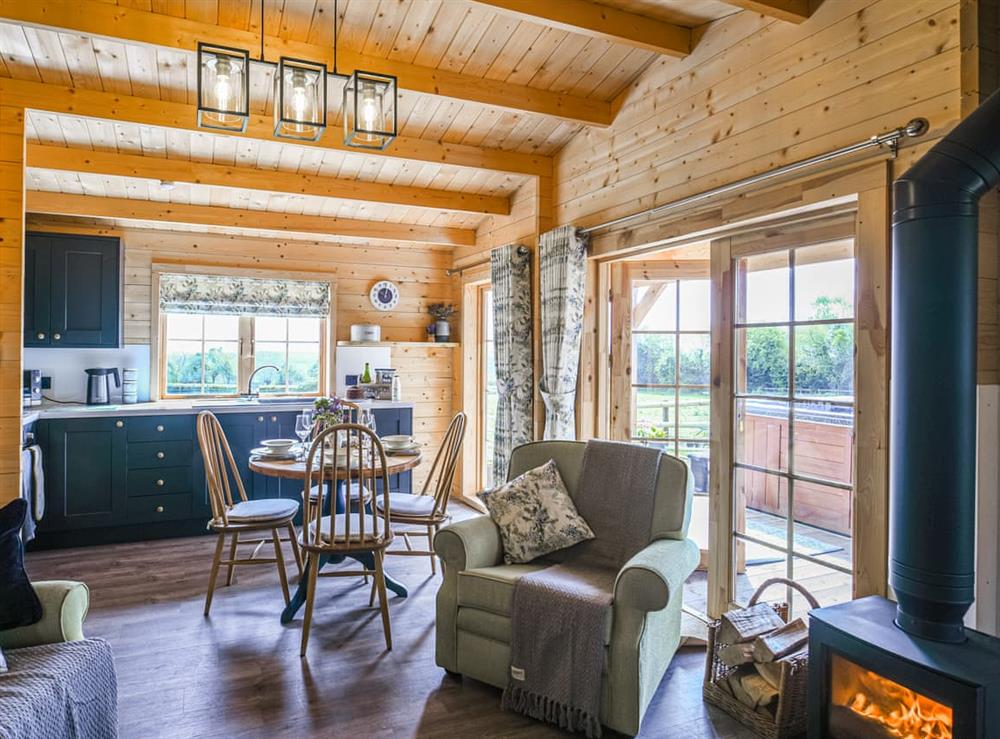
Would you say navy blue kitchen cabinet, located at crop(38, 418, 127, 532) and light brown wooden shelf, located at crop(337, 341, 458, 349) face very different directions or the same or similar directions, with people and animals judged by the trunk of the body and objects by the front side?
same or similar directions

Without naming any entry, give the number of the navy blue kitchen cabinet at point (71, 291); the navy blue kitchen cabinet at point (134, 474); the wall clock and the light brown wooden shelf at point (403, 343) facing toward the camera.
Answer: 4

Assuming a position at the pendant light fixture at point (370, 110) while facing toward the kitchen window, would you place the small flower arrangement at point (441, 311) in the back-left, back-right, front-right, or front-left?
front-right

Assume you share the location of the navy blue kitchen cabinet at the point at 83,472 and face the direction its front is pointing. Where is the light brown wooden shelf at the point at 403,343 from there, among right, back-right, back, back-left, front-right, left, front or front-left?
left

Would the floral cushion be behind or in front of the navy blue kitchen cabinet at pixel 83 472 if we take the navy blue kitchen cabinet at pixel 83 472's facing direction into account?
in front

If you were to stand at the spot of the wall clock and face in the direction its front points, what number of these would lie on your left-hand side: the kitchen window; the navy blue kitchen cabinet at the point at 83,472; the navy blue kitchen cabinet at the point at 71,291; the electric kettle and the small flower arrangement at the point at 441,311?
1

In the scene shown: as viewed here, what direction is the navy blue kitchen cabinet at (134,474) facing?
toward the camera

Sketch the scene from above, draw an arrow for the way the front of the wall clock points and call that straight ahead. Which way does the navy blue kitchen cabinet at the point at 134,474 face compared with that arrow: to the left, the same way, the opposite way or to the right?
the same way

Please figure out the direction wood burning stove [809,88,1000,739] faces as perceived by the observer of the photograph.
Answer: facing the viewer and to the left of the viewer

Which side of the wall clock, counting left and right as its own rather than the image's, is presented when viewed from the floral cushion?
front

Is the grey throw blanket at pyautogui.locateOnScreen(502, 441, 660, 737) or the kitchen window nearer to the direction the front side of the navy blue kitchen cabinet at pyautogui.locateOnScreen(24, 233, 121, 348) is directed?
the grey throw blanket

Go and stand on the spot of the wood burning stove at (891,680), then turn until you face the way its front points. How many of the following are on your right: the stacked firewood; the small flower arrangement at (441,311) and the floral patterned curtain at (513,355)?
3

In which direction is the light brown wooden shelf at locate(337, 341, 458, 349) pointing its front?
toward the camera

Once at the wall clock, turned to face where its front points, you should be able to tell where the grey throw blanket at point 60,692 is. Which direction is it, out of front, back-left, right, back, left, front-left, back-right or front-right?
front
